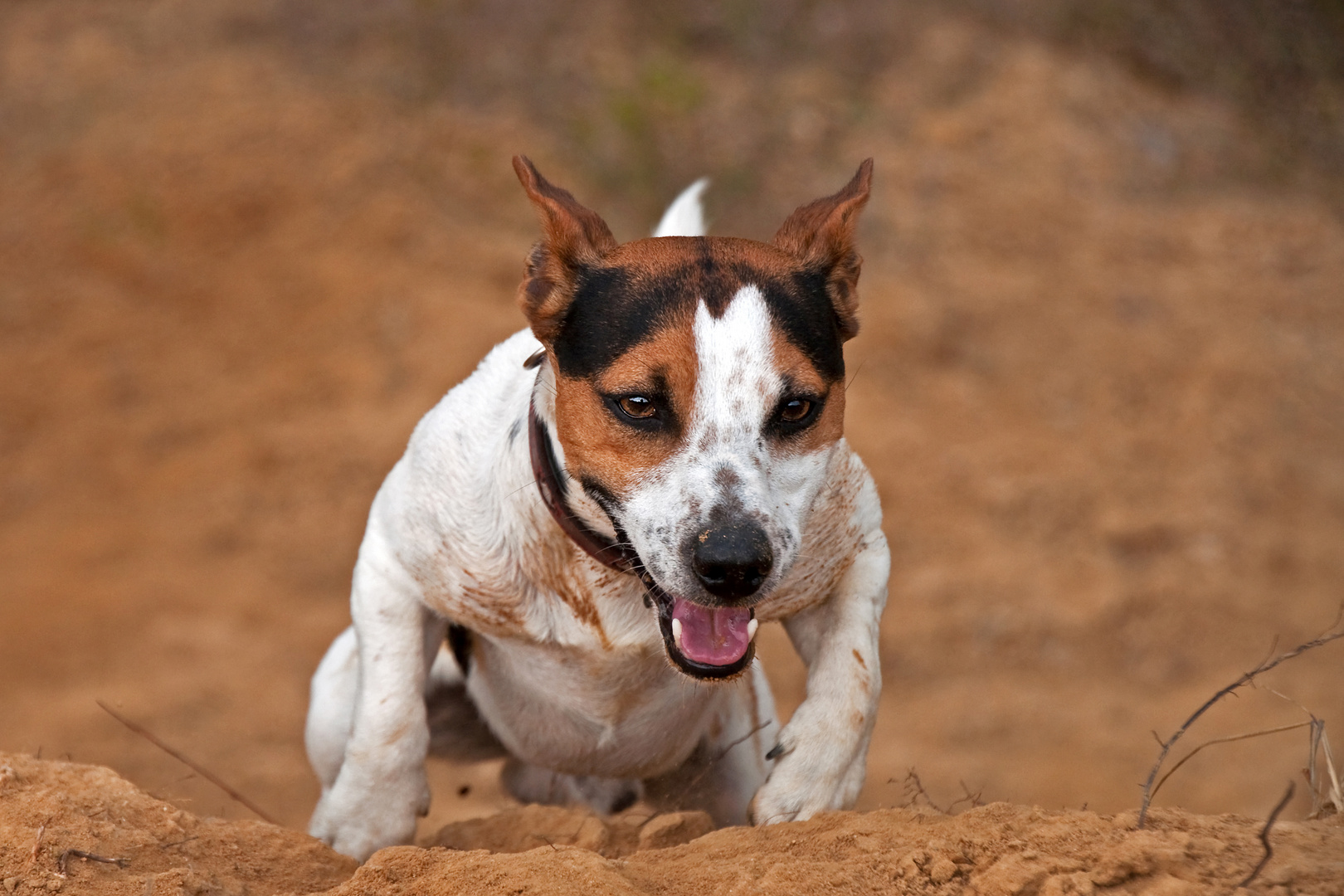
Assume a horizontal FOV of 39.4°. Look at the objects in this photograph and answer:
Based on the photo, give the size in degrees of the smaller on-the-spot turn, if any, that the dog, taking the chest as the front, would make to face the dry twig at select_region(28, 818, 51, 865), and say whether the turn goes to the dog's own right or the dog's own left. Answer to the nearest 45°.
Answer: approximately 45° to the dog's own right

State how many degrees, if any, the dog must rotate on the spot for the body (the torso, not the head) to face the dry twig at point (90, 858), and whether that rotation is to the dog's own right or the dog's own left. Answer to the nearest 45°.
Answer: approximately 45° to the dog's own right

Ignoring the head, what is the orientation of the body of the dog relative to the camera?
toward the camera

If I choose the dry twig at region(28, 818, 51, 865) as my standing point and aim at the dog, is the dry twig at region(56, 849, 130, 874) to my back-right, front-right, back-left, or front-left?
front-right
